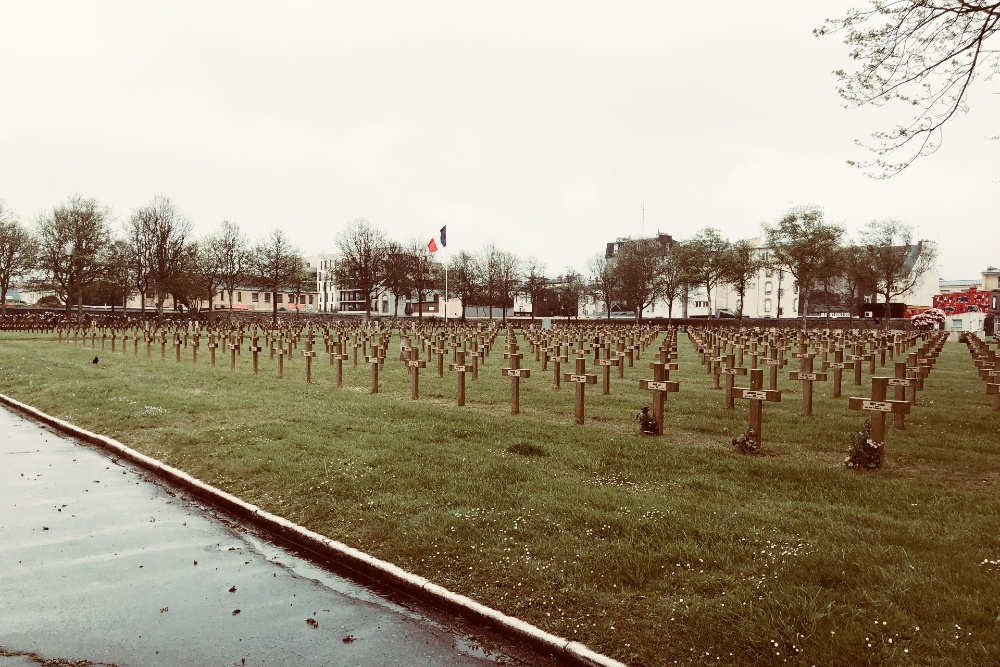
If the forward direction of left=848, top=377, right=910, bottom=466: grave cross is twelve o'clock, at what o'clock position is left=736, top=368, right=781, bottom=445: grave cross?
left=736, top=368, right=781, bottom=445: grave cross is roughly at 3 o'clock from left=848, top=377, right=910, bottom=466: grave cross.

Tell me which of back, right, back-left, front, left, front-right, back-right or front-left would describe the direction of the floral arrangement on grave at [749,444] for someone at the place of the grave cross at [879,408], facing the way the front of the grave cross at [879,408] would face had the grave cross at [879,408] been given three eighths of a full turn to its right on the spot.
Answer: front-left

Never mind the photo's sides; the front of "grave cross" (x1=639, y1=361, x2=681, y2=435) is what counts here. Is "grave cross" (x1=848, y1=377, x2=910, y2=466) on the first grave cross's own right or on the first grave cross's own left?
on the first grave cross's own left

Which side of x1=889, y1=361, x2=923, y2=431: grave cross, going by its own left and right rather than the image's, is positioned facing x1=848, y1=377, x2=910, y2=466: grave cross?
front

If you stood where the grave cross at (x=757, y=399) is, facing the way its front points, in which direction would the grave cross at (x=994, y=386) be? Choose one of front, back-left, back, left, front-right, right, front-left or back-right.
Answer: back-left

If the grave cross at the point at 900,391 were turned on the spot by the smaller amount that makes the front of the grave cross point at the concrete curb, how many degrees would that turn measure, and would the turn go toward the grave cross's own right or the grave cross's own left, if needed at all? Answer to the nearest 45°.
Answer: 0° — it already faces it
